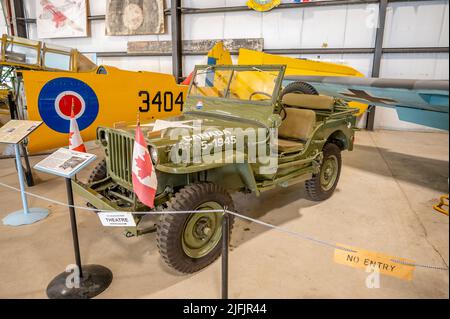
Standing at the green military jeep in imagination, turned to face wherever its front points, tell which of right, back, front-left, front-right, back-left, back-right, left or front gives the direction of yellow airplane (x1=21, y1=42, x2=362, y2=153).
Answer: right

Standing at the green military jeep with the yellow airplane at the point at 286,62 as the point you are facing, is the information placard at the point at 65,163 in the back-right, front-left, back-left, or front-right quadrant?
back-left

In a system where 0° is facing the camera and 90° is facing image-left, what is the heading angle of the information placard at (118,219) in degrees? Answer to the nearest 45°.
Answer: approximately 0°

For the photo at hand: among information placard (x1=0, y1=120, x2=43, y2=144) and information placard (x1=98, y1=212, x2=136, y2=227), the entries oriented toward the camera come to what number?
2

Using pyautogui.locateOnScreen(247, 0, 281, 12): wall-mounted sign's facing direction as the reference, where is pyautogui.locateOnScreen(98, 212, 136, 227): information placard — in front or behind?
in front

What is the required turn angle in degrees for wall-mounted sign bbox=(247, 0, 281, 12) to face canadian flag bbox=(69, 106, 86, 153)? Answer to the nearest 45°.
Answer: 0° — it already faces it

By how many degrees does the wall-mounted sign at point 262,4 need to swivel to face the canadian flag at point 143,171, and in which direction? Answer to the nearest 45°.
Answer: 0° — it already faces it

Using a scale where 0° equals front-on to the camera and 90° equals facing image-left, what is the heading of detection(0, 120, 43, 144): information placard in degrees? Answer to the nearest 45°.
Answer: approximately 0°

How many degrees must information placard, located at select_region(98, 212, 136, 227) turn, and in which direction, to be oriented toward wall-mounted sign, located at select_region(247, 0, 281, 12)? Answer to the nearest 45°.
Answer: approximately 135° to its left

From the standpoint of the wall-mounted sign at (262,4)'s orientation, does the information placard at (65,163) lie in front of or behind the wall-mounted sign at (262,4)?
in front

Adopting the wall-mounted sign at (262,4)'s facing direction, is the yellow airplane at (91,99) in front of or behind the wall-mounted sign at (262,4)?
in front

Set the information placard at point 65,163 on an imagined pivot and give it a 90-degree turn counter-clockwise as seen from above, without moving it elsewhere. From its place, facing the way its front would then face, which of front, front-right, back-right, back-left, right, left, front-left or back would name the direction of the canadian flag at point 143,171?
front
